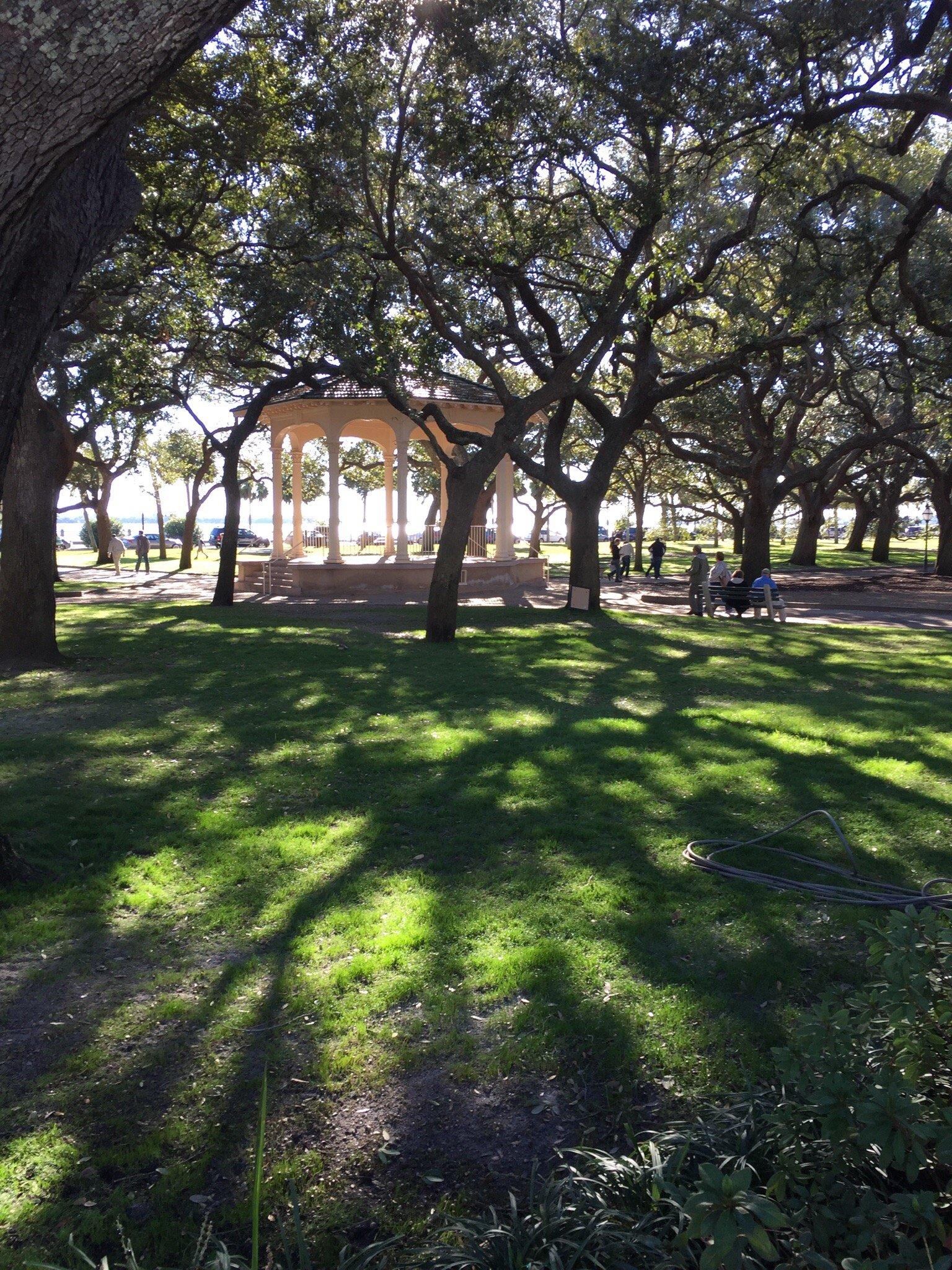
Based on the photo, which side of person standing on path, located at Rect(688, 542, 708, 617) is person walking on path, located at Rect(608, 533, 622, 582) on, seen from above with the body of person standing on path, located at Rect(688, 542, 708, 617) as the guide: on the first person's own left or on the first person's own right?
on the first person's own right

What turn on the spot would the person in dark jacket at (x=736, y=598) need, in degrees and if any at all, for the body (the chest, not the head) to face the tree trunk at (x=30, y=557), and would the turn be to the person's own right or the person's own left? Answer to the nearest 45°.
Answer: approximately 135° to the person's own left

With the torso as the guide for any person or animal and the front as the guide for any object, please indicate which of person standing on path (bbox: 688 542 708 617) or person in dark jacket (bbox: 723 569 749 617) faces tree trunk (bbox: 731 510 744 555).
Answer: the person in dark jacket

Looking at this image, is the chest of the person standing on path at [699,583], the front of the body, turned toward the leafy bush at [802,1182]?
no

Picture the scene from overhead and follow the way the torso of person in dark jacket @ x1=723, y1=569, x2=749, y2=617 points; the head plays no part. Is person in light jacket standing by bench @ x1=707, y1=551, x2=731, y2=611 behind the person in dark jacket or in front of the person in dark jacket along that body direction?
in front

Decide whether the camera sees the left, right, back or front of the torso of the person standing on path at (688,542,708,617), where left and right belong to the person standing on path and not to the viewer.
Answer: left

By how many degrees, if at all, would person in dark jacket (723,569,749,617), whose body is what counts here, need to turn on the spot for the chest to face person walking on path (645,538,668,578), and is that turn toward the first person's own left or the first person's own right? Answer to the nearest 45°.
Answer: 0° — they already face them

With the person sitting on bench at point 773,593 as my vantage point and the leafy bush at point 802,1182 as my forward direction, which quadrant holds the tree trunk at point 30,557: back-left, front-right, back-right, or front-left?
front-right

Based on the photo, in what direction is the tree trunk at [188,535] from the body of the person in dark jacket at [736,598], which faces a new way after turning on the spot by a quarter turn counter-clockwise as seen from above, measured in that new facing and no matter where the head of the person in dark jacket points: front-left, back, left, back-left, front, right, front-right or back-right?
front-right

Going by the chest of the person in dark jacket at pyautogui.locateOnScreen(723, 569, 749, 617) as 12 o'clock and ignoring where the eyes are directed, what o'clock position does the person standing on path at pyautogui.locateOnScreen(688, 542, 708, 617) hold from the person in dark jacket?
The person standing on path is roughly at 9 o'clock from the person in dark jacket.

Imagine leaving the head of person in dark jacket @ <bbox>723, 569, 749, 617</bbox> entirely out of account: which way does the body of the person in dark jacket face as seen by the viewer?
away from the camera
